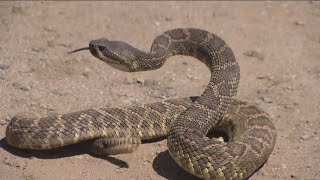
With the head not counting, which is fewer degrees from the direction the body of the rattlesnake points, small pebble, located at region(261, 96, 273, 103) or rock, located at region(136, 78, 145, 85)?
the rock

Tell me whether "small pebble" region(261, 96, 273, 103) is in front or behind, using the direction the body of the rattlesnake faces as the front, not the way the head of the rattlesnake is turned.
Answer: behind

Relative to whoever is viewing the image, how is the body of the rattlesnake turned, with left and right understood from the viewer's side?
facing to the left of the viewer

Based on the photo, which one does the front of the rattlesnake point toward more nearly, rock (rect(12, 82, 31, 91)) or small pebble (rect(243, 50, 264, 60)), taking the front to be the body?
the rock

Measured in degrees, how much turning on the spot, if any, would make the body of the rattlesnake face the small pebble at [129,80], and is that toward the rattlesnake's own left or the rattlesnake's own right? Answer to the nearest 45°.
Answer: approximately 45° to the rattlesnake's own right

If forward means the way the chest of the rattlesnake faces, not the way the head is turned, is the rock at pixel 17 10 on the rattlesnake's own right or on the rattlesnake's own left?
on the rattlesnake's own right
